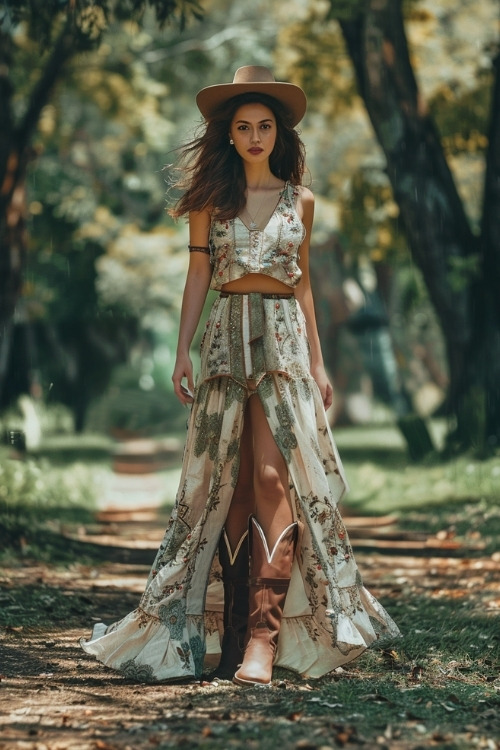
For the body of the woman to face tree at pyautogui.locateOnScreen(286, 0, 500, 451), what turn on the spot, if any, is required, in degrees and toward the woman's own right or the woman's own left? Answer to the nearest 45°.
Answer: approximately 180°

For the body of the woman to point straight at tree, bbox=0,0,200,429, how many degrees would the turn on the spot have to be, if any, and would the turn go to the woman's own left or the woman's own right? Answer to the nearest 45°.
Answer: approximately 180°

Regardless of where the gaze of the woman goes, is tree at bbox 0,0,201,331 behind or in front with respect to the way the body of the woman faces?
behind

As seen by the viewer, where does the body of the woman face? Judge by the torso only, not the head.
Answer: toward the camera

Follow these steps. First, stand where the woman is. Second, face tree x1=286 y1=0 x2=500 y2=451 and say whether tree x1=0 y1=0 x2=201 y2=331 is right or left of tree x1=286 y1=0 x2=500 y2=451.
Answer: left
